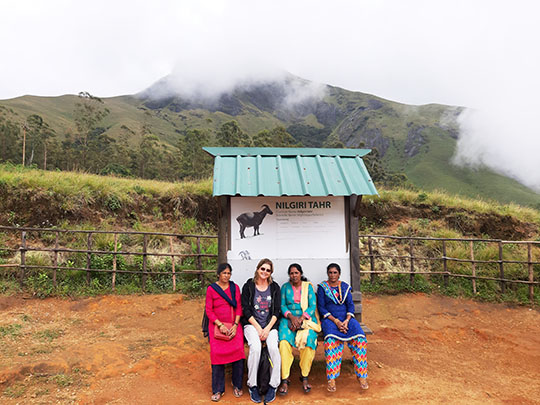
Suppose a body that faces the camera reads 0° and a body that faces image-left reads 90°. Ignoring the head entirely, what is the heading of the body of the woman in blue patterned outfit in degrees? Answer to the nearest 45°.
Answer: approximately 0°

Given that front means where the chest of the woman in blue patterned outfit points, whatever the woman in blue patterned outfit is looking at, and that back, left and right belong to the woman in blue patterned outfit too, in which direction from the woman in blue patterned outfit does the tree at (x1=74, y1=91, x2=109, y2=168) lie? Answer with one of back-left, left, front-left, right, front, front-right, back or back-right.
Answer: back-right

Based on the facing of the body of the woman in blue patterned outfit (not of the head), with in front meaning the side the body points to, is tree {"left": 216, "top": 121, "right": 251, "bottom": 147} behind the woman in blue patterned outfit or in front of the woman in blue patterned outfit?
behind

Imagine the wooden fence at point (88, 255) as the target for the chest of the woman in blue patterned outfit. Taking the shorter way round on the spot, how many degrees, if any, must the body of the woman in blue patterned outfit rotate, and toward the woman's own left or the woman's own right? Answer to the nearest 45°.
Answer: approximately 90° to the woman's own right

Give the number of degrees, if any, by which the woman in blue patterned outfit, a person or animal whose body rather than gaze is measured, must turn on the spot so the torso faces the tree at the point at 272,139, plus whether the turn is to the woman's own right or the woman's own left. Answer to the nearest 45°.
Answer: approximately 180°

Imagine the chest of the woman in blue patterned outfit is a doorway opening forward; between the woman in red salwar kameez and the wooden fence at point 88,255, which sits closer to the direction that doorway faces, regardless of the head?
the woman in red salwar kameez

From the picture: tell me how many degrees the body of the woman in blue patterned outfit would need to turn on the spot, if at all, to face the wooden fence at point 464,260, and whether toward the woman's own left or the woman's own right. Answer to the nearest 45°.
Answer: approximately 135° to the woman's own left

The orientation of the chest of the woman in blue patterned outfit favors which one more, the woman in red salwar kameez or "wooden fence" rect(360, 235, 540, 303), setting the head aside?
the woman in red salwar kameez

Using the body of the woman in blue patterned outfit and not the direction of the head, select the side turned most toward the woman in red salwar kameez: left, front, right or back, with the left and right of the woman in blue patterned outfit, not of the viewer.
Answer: right

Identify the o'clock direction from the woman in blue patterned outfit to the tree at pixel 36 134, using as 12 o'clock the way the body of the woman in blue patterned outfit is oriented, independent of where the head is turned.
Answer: The tree is roughly at 4 o'clock from the woman in blue patterned outfit.
